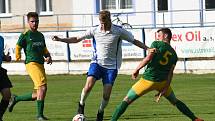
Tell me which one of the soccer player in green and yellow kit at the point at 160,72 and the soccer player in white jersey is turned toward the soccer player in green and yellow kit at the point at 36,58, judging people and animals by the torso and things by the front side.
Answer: the soccer player in green and yellow kit at the point at 160,72

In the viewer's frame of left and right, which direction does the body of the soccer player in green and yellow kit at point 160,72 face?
facing away from the viewer and to the left of the viewer

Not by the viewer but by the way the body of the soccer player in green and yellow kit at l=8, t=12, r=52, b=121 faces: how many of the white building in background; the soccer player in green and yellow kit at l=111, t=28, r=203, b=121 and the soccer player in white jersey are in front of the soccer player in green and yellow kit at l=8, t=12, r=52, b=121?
2

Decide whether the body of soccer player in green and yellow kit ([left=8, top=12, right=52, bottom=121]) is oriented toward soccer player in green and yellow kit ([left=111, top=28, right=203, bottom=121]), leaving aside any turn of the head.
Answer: yes

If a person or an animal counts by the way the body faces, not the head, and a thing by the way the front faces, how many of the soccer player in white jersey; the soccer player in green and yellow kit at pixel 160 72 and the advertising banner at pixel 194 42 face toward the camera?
2

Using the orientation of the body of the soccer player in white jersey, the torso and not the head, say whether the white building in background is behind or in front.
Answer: behind

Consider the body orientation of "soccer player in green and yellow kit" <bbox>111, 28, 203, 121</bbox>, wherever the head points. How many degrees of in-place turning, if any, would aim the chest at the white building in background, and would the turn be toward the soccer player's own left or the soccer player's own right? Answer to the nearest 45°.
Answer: approximately 45° to the soccer player's own right

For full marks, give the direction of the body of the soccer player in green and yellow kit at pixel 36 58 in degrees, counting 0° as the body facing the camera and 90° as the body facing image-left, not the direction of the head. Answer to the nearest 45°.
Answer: approximately 315°

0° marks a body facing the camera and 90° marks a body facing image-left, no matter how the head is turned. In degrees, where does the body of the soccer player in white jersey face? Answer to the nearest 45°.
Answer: approximately 0°

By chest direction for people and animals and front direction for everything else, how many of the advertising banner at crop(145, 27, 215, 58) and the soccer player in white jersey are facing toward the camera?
2
